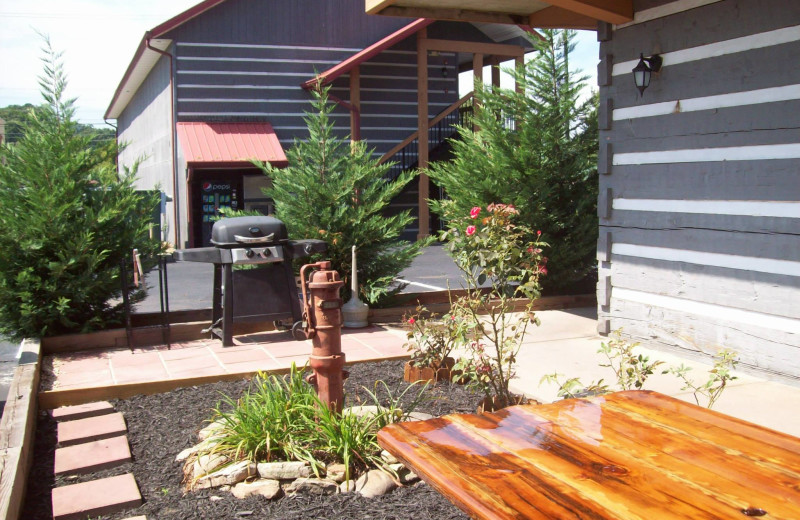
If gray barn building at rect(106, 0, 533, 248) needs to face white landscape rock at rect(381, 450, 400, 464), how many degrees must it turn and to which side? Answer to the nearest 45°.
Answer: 0° — it already faces it

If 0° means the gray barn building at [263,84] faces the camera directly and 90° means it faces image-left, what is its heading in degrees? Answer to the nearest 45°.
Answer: approximately 0°

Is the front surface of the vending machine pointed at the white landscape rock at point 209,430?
yes

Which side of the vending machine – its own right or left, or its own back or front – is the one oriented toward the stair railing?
left

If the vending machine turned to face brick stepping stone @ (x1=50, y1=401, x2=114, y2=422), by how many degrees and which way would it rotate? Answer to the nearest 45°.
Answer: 0° — it already faces it

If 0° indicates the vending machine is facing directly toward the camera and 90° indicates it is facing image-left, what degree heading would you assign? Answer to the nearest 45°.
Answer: approximately 0°

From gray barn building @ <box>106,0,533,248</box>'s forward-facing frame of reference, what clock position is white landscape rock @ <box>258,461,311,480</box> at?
The white landscape rock is roughly at 12 o'clock from the gray barn building.

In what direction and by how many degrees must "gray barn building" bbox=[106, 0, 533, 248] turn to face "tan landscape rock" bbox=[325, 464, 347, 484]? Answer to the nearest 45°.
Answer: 0° — it already faces it

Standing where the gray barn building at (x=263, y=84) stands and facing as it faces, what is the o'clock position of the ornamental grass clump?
The ornamental grass clump is roughly at 12 o'clock from the gray barn building.

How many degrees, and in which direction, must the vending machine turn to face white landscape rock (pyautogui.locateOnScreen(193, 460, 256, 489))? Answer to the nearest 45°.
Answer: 0° — it already faces it
